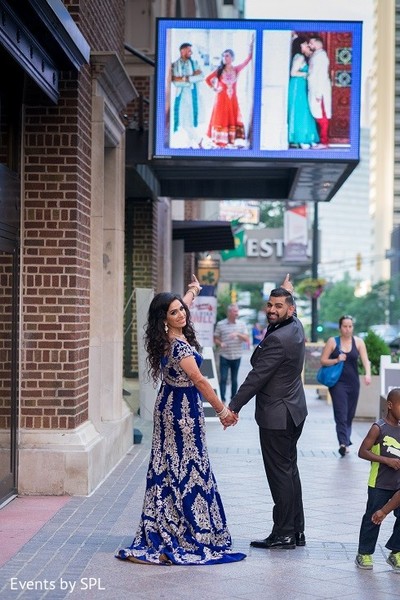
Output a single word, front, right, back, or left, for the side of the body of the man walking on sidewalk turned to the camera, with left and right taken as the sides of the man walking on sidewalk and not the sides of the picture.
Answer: front

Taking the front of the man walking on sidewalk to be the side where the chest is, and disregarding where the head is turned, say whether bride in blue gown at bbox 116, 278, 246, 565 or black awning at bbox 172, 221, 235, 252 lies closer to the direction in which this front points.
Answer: the bride in blue gown

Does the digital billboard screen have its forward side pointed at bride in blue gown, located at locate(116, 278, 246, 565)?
yes

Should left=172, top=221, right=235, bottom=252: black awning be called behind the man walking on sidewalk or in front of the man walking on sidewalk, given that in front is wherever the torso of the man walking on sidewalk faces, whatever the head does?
behind

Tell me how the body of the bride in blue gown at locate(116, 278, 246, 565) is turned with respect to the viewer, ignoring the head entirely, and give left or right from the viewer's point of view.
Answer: facing away from the viewer and to the right of the viewer

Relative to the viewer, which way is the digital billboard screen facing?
toward the camera

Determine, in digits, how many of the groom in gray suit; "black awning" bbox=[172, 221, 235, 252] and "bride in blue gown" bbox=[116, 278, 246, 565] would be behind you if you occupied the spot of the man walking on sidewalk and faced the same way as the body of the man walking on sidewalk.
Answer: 1

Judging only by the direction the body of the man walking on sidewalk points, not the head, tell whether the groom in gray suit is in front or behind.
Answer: in front

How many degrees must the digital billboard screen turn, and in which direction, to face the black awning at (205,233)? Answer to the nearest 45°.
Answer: approximately 180°

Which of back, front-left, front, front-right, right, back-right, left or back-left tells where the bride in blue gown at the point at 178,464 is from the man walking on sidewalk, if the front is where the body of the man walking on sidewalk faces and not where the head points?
front

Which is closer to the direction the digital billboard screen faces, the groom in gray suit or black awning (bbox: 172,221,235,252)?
the groom in gray suit

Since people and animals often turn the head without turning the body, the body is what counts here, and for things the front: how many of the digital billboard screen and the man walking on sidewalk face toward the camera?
2

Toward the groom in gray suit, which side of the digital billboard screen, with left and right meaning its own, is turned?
front

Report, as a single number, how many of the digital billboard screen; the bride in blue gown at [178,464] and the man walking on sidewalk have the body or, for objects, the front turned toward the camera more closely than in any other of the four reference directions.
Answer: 2
